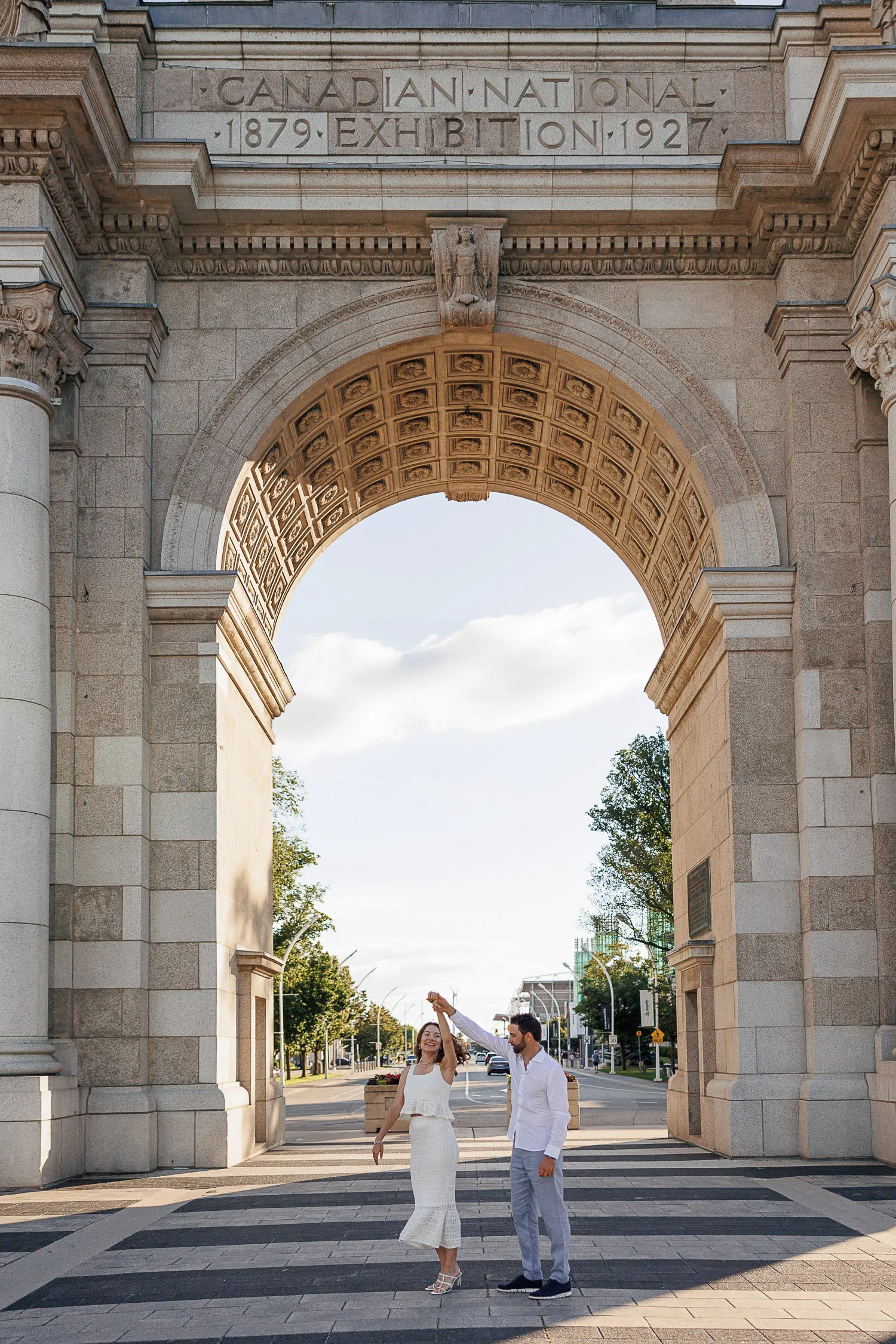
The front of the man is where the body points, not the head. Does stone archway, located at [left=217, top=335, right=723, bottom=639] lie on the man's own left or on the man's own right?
on the man's own right

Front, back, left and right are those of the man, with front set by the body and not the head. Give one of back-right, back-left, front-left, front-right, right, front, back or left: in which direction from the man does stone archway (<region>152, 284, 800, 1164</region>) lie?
back-right

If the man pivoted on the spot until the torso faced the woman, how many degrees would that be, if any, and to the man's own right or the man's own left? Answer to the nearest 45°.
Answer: approximately 45° to the man's own right

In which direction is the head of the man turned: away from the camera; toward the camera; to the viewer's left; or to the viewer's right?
to the viewer's left

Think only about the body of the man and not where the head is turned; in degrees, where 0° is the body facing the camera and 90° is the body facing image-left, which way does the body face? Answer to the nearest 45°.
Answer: approximately 45°
